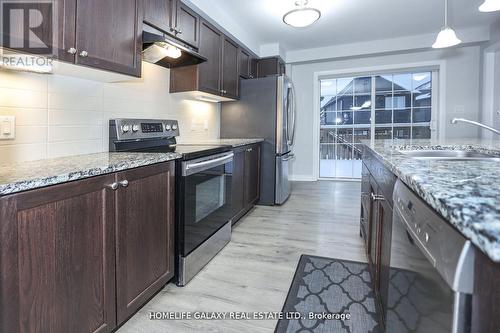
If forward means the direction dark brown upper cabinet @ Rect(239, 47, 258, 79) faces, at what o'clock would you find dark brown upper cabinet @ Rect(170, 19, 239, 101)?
dark brown upper cabinet @ Rect(170, 19, 239, 101) is roughly at 2 o'clock from dark brown upper cabinet @ Rect(239, 47, 258, 79).

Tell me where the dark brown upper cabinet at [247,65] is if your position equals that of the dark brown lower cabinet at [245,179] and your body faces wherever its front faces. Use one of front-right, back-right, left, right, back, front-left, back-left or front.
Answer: back-left

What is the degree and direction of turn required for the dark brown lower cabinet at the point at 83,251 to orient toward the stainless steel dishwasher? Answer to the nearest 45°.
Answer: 0° — it already faces it

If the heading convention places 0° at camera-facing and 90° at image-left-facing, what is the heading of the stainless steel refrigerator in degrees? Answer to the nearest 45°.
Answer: approximately 270°

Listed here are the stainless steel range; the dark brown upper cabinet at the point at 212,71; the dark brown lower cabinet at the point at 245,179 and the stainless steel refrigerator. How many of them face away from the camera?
0

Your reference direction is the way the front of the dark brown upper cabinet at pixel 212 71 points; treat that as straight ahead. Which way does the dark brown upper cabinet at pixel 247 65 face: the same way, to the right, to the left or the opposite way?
the same way

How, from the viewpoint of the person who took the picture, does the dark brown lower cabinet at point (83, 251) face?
facing the viewer and to the right of the viewer

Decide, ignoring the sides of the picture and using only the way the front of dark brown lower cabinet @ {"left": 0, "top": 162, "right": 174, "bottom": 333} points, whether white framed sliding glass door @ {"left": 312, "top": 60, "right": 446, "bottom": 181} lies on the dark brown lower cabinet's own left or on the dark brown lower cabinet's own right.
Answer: on the dark brown lower cabinet's own left

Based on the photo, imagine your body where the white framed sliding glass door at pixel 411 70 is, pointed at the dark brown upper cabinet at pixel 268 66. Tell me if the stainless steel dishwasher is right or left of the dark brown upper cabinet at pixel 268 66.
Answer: left

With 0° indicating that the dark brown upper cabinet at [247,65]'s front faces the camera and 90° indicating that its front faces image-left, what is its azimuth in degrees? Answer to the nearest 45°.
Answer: approximately 315°

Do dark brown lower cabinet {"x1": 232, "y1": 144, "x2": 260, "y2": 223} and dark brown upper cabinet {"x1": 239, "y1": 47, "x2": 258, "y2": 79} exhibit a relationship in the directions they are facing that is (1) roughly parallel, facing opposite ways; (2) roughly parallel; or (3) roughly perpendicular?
roughly parallel

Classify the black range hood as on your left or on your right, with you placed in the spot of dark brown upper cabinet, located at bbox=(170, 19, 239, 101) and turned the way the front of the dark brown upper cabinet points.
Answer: on your right

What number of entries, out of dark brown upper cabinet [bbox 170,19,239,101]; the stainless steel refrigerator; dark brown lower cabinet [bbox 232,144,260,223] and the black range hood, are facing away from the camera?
0

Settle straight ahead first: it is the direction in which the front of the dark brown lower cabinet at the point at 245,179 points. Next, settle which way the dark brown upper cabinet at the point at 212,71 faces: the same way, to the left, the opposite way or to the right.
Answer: the same way

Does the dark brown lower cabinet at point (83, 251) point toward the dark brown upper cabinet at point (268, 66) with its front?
no

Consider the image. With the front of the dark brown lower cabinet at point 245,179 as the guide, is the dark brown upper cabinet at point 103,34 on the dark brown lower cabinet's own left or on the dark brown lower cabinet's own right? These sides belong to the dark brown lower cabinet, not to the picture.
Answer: on the dark brown lower cabinet's own right

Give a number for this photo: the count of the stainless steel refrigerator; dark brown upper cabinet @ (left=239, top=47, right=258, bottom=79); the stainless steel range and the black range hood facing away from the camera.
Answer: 0
